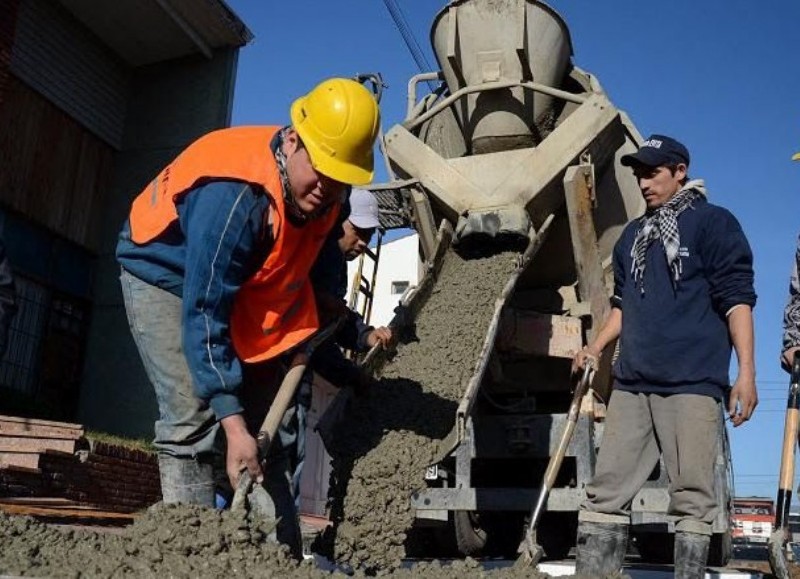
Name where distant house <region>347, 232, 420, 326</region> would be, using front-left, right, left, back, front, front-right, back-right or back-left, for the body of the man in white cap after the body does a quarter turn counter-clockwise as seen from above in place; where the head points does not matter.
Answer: front-left

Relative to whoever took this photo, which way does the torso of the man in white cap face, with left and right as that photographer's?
facing the viewer and to the right of the viewer

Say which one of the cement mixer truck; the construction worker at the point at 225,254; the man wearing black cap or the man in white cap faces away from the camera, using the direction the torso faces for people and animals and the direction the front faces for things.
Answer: the cement mixer truck

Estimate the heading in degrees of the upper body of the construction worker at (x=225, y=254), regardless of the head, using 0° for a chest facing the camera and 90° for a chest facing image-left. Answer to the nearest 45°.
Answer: approximately 315°

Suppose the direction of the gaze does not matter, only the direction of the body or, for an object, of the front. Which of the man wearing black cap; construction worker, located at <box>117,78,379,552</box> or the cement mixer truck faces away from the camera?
the cement mixer truck

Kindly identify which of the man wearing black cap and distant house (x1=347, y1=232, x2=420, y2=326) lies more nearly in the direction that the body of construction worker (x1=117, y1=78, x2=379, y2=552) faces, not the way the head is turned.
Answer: the man wearing black cap

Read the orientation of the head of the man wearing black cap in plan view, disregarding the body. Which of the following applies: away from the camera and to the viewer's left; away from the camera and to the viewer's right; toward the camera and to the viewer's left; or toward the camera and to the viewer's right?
toward the camera and to the viewer's left

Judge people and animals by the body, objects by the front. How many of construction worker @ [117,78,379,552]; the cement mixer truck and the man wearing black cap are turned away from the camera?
1

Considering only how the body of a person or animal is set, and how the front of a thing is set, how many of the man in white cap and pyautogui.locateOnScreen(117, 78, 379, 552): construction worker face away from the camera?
0

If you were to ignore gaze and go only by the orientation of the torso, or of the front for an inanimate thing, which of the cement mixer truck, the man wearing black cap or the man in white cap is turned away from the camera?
the cement mixer truck

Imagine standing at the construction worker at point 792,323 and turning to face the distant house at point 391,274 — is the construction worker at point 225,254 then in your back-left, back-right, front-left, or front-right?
back-left

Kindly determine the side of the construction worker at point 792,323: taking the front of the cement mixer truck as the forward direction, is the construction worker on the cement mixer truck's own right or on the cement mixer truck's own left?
on the cement mixer truck's own right

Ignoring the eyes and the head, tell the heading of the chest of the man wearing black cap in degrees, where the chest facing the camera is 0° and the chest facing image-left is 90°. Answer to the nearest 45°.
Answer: approximately 45°

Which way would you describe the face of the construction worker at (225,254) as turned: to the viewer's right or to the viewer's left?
to the viewer's right

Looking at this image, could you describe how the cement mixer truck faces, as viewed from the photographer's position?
facing away from the viewer
